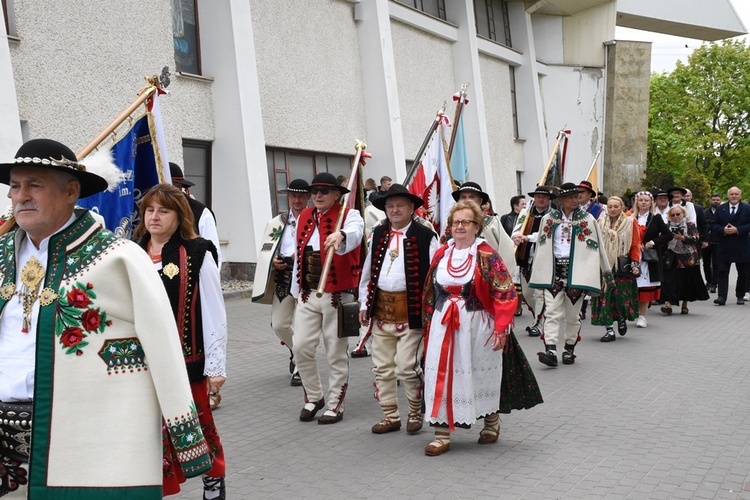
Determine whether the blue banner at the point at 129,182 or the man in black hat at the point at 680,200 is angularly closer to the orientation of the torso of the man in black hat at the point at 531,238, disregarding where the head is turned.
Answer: the blue banner

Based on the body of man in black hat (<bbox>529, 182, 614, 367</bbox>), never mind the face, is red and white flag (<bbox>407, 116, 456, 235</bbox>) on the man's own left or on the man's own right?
on the man's own right

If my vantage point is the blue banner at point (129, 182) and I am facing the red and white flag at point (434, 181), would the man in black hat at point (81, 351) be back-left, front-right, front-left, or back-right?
back-right

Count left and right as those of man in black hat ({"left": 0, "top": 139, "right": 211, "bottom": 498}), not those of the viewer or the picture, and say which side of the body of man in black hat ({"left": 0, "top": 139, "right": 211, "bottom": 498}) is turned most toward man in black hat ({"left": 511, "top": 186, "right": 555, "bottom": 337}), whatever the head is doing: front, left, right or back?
back

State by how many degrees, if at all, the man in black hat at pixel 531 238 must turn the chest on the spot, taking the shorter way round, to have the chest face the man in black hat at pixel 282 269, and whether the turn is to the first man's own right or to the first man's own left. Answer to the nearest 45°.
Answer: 0° — they already face them

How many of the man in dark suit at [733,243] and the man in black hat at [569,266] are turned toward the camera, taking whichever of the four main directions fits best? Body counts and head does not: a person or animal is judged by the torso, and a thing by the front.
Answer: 2

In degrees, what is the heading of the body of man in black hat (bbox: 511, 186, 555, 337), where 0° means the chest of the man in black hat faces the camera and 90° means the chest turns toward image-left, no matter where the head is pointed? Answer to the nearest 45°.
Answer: approximately 45°

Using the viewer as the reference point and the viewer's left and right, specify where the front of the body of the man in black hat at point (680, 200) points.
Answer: facing the viewer and to the left of the viewer

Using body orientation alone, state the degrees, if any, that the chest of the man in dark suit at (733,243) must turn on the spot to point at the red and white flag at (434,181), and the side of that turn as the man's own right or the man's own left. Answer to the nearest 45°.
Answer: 0° — they already face it

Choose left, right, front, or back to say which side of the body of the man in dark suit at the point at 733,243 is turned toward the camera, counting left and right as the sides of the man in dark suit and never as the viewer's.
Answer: front

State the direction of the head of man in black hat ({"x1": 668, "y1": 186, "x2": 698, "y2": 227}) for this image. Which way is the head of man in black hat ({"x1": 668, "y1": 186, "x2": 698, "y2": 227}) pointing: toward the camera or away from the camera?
toward the camera

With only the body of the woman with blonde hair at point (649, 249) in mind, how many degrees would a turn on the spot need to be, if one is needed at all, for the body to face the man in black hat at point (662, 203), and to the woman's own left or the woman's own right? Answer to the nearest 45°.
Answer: approximately 135° to the woman's own right

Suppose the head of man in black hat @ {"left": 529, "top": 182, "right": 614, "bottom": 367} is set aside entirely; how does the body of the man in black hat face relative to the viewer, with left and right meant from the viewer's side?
facing the viewer
